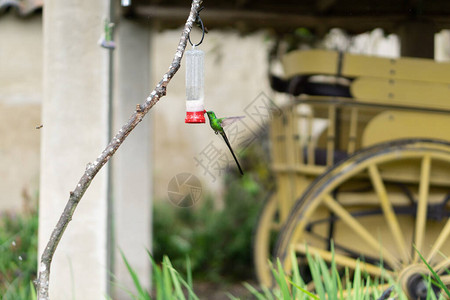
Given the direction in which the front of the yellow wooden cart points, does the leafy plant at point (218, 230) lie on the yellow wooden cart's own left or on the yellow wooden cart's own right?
on the yellow wooden cart's own left
